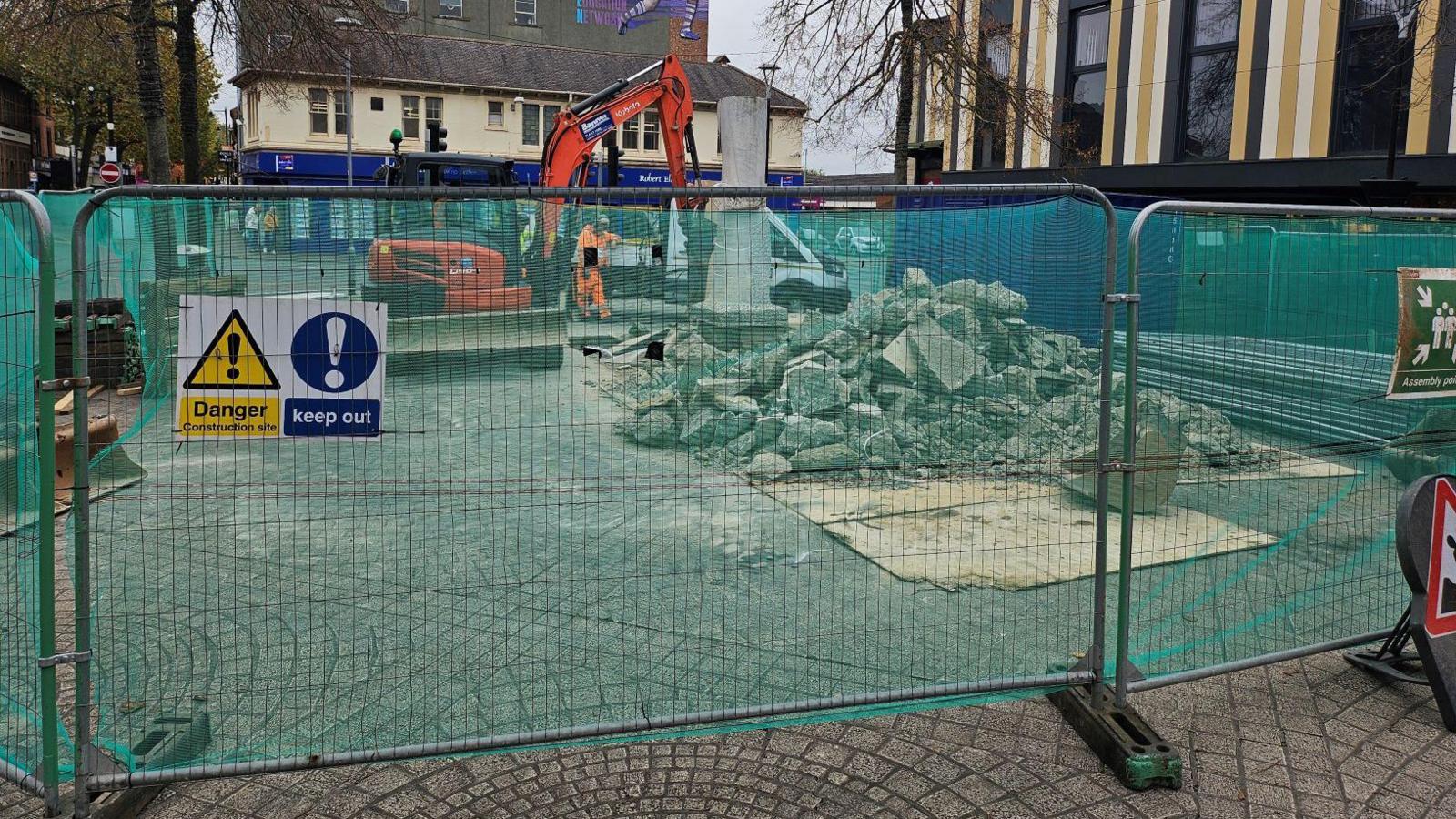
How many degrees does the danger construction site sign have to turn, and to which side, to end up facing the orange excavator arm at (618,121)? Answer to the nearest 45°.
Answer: approximately 180°

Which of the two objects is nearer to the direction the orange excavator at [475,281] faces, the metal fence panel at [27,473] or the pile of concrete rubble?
the pile of concrete rubble

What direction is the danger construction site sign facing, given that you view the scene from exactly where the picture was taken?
facing the viewer

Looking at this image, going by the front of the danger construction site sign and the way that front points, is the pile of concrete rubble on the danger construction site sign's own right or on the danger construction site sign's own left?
on the danger construction site sign's own left

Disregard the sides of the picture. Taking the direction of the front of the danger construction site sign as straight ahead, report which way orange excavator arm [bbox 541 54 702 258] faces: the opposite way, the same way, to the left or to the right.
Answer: to the left

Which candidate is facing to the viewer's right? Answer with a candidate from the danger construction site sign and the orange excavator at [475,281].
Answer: the orange excavator

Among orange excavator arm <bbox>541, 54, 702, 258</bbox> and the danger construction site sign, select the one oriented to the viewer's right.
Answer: the orange excavator arm

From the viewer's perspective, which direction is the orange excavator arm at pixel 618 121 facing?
to the viewer's right

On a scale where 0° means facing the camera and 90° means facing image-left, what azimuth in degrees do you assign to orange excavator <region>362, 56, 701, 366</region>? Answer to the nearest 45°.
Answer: approximately 270°

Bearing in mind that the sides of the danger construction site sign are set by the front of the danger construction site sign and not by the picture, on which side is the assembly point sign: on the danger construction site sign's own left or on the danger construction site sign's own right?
on the danger construction site sign's own left
